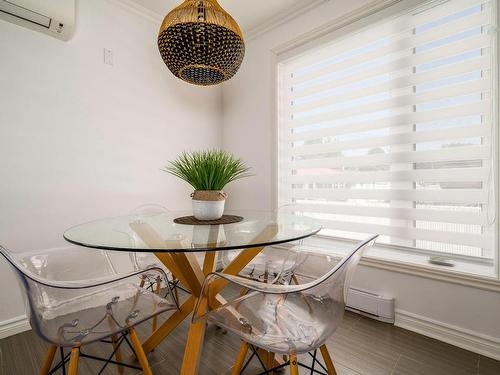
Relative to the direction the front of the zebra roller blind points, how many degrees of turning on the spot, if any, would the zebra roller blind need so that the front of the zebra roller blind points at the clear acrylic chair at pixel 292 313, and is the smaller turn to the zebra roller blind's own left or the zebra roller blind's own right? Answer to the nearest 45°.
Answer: approximately 45° to the zebra roller blind's own left

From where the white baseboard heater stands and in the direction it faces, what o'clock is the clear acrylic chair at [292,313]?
The clear acrylic chair is roughly at 11 o'clock from the white baseboard heater.

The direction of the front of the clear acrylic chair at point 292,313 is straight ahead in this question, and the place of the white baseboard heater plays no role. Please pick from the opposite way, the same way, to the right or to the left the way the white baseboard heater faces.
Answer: to the left

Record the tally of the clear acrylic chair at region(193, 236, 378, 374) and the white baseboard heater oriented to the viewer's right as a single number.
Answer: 0

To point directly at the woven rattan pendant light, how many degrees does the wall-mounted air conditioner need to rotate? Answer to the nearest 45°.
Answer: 0° — it already faces it

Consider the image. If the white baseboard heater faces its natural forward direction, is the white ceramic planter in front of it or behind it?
in front

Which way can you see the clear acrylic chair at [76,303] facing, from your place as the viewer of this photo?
facing away from the viewer and to the right of the viewer

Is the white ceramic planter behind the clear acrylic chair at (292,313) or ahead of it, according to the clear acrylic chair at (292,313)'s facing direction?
ahead

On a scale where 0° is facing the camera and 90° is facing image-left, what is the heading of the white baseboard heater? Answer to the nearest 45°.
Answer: approximately 45°

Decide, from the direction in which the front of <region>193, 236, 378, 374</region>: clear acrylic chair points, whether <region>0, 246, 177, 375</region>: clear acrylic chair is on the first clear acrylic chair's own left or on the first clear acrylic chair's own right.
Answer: on the first clear acrylic chair's own left

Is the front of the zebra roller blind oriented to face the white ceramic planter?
yes

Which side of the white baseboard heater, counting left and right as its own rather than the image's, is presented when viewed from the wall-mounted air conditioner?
front

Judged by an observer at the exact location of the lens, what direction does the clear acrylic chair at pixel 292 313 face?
facing away from the viewer and to the left of the viewer

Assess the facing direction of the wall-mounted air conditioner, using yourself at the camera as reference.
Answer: facing the viewer and to the right of the viewer

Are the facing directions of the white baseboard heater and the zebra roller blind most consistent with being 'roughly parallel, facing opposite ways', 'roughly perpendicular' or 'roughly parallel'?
roughly parallel

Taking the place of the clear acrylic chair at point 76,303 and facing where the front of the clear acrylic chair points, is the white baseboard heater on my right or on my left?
on my right

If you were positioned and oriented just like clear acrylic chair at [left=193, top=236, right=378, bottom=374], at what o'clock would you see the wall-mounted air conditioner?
The wall-mounted air conditioner is roughly at 11 o'clock from the clear acrylic chair.

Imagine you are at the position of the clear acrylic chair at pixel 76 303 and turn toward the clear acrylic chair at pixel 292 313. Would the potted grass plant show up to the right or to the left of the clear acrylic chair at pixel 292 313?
left
